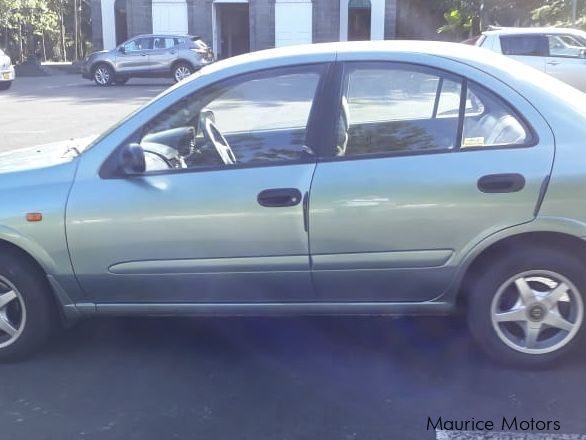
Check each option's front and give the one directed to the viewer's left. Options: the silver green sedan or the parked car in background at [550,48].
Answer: the silver green sedan

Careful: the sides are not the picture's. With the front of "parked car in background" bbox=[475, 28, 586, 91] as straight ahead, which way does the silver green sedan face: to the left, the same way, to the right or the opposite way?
the opposite way

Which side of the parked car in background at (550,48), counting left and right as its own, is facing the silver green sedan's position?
right

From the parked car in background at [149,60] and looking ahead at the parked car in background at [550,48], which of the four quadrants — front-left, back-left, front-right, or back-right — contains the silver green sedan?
front-right

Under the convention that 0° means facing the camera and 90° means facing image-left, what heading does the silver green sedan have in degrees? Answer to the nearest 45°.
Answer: approximately 90°

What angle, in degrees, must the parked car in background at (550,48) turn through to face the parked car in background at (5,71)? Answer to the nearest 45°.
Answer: approximately 180°

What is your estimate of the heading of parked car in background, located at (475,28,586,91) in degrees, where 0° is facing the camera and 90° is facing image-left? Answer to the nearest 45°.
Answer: approximately 270°
